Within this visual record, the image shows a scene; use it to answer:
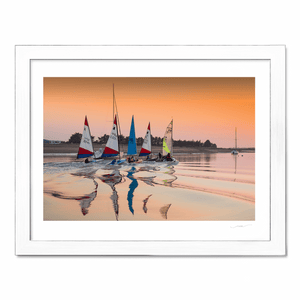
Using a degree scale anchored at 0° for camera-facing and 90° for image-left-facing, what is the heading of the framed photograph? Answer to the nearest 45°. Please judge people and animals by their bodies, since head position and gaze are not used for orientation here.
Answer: approximately 0°
